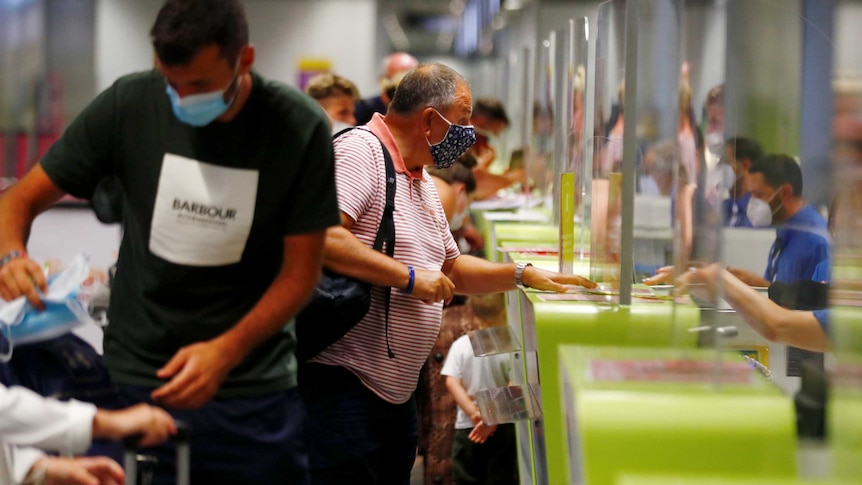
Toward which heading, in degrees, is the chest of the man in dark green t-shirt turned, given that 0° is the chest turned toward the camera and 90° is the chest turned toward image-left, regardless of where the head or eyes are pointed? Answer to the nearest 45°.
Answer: approximately 0°

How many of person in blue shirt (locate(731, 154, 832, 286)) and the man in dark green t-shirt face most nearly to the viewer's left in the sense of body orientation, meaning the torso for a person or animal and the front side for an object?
1

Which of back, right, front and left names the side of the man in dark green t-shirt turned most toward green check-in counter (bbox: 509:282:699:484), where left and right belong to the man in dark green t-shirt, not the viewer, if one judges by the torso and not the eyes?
left

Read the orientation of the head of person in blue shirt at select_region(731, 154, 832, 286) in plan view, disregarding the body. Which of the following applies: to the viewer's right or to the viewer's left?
to the viewer's left

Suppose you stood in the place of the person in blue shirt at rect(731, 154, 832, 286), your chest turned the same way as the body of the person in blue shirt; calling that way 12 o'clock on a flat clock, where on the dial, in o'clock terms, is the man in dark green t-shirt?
The man in dark green t-shirt is roughly at 10 o'clock from the person in blue shirt.

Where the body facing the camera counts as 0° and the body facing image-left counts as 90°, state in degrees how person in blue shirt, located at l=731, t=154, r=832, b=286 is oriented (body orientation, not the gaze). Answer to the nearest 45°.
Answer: approximately 90°

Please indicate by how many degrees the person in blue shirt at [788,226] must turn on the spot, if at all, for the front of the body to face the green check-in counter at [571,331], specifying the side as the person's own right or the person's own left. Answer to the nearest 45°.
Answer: approximately 90° to the person's own left
